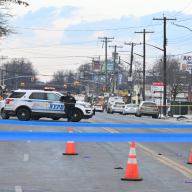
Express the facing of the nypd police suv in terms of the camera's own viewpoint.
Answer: facing to the right of the viewer
